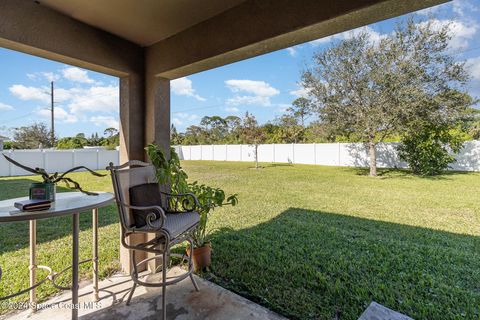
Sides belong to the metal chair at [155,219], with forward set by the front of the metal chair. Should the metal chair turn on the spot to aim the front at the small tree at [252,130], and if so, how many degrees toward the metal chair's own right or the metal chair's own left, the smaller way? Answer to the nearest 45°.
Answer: approximately 90° to the metal chair's own left

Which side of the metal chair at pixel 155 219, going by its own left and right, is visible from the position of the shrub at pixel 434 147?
left

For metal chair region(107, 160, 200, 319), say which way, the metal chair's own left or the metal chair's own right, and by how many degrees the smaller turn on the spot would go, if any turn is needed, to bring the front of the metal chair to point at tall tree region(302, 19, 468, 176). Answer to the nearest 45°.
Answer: approximately 90° to the metal chair's own left

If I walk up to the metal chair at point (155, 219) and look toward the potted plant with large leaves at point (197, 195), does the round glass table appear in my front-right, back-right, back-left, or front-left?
back-left

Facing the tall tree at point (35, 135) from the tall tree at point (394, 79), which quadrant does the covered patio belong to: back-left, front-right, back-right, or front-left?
front-left

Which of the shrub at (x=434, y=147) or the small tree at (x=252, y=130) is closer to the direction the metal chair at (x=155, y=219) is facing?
the shrub

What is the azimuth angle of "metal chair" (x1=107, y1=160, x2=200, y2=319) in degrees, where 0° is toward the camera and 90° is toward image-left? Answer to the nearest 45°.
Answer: approximately 315°
